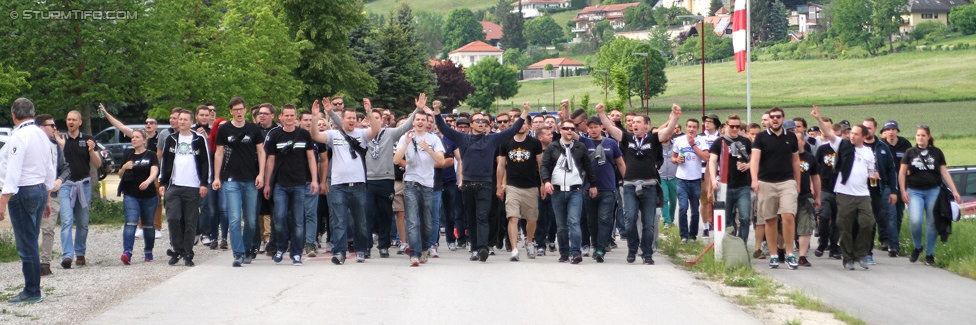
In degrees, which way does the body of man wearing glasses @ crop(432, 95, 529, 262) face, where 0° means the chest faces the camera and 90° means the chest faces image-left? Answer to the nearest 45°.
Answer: approximately 0°

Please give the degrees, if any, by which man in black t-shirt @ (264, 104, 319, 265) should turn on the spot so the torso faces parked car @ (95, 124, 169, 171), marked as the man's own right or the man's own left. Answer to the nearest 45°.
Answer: approximately 180°

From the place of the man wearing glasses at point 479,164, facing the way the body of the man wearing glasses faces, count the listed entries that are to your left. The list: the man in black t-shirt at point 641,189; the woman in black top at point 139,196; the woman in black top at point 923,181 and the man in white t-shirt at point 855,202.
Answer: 3

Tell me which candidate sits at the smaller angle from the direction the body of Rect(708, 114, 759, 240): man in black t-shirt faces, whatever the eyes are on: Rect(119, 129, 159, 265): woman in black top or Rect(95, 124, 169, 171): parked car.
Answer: the woman in black top

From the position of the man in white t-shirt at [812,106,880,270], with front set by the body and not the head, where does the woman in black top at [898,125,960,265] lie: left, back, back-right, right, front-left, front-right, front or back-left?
back-left

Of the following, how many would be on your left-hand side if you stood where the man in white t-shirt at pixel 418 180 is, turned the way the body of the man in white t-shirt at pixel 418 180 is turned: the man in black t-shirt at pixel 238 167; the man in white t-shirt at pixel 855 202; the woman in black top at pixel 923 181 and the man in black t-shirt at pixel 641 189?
3

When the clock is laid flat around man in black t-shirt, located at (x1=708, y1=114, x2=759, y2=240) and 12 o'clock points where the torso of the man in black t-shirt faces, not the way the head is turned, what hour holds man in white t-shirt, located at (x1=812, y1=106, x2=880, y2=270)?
The man in white t-shirt is roughly at 9 o'clock from the man in black t-shirt.

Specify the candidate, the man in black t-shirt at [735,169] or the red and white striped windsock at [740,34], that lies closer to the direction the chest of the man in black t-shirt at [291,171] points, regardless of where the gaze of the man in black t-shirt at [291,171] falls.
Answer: the man in black t-shirt

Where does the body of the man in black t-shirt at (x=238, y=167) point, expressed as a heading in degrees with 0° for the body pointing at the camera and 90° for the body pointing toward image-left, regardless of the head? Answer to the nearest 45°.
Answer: approximately 0°

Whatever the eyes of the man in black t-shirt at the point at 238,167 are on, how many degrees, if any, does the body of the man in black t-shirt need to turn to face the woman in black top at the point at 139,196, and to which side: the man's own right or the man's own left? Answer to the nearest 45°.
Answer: approximately 135° to the man's own right
